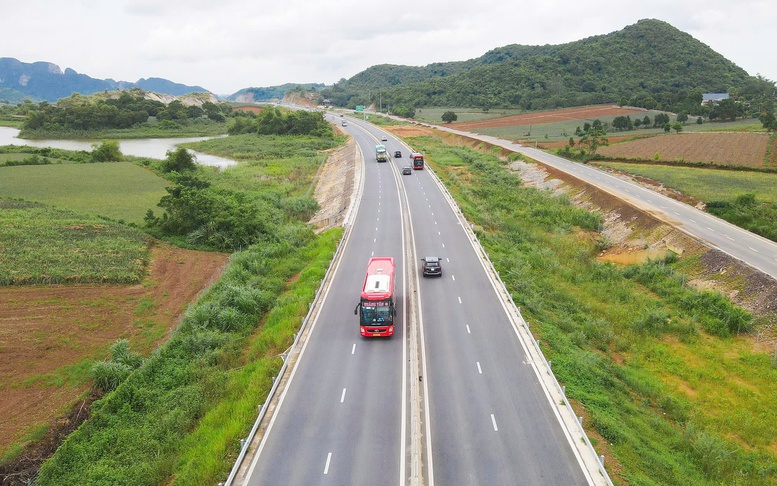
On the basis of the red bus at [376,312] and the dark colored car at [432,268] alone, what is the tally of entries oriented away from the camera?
1

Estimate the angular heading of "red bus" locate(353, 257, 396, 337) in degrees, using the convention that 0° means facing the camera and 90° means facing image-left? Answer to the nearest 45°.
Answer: approximately 0°

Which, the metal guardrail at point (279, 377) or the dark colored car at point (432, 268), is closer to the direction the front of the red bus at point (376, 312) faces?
the metal guardrail

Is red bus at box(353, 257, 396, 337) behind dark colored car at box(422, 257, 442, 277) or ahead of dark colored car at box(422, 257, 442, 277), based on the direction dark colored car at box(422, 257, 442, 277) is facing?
behind

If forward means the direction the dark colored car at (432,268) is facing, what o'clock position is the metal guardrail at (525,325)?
The metal guardrail is roughly at 5 o'clock from the dark colored car.

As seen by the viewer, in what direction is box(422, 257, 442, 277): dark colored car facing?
away from the camera

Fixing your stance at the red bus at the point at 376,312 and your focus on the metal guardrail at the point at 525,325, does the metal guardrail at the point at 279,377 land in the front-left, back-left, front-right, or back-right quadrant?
back-right

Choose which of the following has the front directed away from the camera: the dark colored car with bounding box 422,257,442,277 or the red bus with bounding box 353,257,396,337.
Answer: the dark colored car

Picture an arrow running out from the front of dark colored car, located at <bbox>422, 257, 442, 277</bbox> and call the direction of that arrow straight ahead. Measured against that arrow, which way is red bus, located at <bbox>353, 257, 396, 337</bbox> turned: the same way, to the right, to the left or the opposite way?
the opposite way
